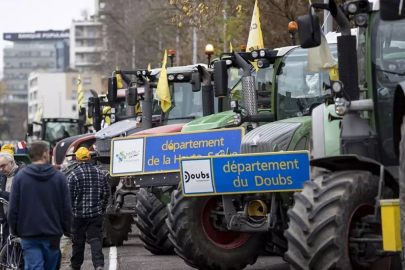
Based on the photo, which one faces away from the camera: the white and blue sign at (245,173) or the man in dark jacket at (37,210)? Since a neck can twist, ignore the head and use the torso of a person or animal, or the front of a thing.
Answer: the man in dark jacket

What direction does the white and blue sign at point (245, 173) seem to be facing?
toward the camera

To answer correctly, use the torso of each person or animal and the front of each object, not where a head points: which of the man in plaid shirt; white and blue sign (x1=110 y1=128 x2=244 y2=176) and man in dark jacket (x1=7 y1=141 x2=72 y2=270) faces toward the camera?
the white and blue sign

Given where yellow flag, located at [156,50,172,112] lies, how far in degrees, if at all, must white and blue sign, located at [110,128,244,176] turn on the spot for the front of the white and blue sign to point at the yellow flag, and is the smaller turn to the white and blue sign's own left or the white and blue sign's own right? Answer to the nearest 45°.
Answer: approximately 180°

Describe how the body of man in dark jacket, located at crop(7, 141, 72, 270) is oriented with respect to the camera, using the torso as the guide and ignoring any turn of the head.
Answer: away from the camera

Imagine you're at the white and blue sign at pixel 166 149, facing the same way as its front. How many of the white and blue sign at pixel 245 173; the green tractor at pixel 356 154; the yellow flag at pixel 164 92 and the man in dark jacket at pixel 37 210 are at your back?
1

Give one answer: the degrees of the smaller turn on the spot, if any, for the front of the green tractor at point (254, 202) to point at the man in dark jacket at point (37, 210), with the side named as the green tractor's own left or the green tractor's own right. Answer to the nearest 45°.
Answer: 0° — it already faces them

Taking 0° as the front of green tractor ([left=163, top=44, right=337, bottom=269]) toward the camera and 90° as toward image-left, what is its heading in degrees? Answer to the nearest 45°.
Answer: approximately 45°

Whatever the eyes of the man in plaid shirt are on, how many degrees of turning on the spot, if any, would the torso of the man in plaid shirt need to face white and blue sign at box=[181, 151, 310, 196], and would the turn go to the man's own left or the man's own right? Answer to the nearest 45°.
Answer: approximately 135° to the man's own right

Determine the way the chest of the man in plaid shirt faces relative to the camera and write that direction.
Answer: away from the camera
